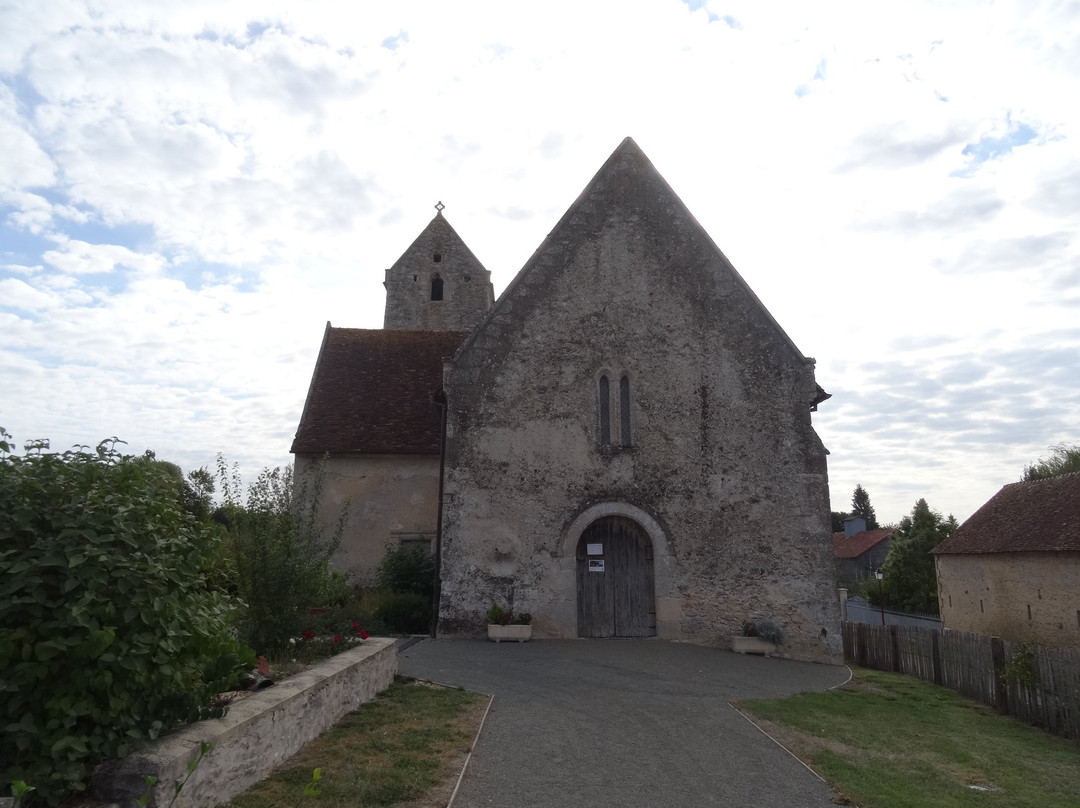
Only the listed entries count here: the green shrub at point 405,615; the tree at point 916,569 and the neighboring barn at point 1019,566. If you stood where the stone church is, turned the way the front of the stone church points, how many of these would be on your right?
1

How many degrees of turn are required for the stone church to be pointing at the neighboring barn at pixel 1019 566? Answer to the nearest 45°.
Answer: approximately 135° to its left

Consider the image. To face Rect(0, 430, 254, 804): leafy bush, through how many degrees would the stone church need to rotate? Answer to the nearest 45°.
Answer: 0° — it already faces it

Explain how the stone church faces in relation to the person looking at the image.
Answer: facing the viewer

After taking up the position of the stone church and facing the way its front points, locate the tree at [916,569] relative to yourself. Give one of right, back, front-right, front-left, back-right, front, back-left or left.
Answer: back-left

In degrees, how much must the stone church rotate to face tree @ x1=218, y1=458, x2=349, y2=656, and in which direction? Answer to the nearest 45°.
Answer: approximately 45° to its right

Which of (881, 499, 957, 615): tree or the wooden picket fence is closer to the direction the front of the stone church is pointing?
the wooden picket fence

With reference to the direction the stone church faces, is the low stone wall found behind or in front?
in front

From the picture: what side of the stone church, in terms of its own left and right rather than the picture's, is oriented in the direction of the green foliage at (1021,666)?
front

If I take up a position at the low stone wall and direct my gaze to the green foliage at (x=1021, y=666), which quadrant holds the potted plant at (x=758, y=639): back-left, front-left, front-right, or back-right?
front-left

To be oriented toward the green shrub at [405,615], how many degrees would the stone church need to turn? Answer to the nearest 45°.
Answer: approximately 90° to its right

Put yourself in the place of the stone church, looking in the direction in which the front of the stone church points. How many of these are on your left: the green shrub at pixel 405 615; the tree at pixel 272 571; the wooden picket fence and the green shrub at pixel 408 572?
1
